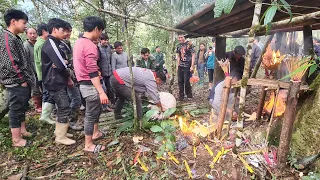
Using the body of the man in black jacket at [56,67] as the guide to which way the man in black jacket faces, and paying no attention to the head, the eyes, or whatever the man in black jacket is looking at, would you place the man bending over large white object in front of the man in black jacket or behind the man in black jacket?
in front

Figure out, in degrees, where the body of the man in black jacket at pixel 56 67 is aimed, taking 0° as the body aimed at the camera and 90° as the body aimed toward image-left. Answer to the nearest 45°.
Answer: approximately 270°

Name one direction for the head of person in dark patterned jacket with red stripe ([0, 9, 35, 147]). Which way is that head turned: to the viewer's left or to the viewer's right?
to the viewer's right

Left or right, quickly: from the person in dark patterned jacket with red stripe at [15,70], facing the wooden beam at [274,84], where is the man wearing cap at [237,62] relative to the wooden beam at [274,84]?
left

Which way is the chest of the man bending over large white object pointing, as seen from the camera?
to the viewer's right

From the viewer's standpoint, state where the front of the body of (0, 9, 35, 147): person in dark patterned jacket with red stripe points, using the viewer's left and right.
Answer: facing to the right of the viewer

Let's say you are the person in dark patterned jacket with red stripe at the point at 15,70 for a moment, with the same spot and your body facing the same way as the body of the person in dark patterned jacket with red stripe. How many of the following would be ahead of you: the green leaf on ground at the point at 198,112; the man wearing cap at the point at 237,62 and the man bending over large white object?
3
